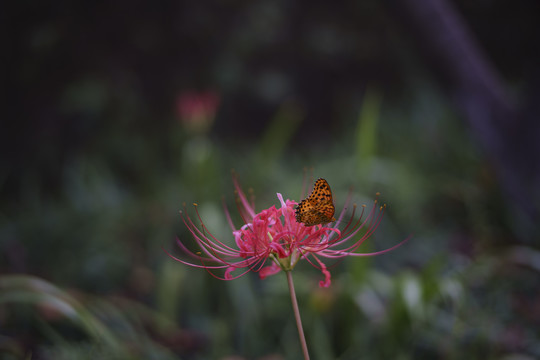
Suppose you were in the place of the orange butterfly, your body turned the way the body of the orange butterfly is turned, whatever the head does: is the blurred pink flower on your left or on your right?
on your left

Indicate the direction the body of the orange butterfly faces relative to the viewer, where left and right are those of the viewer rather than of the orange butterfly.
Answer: facing to the right of the viewer
